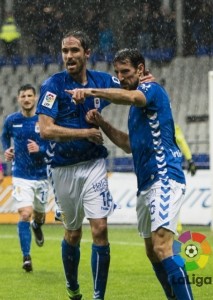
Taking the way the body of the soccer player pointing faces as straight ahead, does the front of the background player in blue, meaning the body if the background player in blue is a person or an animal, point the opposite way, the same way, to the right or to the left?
to the left

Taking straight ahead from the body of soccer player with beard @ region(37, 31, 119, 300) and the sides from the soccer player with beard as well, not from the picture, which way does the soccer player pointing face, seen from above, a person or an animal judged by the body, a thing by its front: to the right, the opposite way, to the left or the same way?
to the right

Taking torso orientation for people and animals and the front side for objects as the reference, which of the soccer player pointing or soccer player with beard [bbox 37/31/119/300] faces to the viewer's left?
the soccer player pointing

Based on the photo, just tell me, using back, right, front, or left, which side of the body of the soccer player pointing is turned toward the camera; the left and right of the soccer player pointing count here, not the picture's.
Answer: left

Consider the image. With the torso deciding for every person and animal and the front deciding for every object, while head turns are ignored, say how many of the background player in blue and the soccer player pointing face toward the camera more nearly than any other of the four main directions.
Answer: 1

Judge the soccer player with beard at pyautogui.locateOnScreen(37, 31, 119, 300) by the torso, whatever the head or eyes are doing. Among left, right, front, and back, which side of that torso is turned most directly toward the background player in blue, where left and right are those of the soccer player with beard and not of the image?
back

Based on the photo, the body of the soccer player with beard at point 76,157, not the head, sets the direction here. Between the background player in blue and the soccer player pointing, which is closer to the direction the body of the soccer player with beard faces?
the soccer player pointing

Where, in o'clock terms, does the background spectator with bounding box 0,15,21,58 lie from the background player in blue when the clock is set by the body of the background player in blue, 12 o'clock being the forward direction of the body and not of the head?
The background spectator is roughly at 6 o'clock from the background player in blue.

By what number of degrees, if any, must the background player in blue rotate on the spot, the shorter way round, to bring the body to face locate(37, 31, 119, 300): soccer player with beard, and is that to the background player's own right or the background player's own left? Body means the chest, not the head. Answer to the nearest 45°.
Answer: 0° — they already face them

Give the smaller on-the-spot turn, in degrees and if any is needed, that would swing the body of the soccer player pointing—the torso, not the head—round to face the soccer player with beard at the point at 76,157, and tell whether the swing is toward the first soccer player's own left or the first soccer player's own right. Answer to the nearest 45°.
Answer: approximately 45° to the first soccer player's own right
